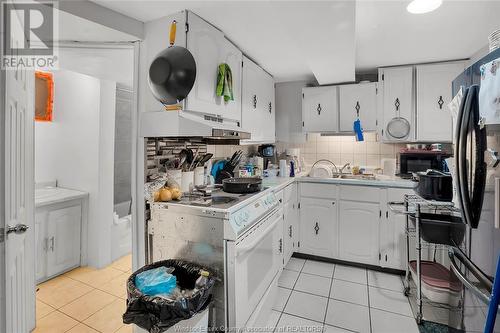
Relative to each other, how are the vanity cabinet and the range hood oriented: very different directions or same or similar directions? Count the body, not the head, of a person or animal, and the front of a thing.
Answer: same or similar directions

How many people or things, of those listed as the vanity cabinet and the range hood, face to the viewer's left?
0

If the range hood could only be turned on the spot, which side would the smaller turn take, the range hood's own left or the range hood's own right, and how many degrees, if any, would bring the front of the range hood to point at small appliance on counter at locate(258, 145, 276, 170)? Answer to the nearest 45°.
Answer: approximately 90° to the range hood's own left

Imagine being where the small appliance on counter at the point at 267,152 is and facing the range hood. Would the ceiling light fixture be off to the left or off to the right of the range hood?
left

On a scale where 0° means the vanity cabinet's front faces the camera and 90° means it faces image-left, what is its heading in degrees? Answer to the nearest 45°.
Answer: approximately 315°

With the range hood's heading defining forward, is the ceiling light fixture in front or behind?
in front

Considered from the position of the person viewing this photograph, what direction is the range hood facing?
facing the viewer and to the right of the viewer

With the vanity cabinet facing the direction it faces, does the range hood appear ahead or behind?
ahead
